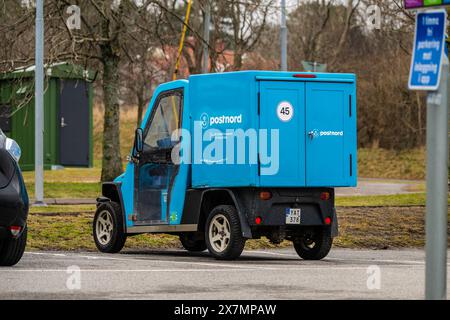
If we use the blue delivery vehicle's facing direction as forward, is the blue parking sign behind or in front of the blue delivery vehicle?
behind

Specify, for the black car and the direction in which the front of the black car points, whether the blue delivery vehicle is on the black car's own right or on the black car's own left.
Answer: on the black car's own right

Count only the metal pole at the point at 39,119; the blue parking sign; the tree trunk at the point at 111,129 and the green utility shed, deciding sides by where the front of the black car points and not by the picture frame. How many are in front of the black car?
3

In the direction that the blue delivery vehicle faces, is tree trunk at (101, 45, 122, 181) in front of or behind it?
in front

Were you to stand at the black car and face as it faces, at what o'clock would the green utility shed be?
The green utility shed is roughly at 12 o'clock from the black car.

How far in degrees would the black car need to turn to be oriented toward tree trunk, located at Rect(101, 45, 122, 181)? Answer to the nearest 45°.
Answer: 0° — it already faces it

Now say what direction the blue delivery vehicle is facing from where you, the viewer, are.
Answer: facing away from the viewer and to the left of the viewer

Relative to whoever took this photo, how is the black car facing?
facing away from the viewer

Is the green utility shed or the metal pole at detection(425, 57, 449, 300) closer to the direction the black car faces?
the green utility shed

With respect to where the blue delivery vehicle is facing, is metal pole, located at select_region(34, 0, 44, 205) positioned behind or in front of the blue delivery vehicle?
in front

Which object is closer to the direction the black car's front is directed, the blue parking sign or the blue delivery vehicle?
the blue delivery vehicle

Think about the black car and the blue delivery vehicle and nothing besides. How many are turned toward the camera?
0

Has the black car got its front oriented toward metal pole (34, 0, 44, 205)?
yes
